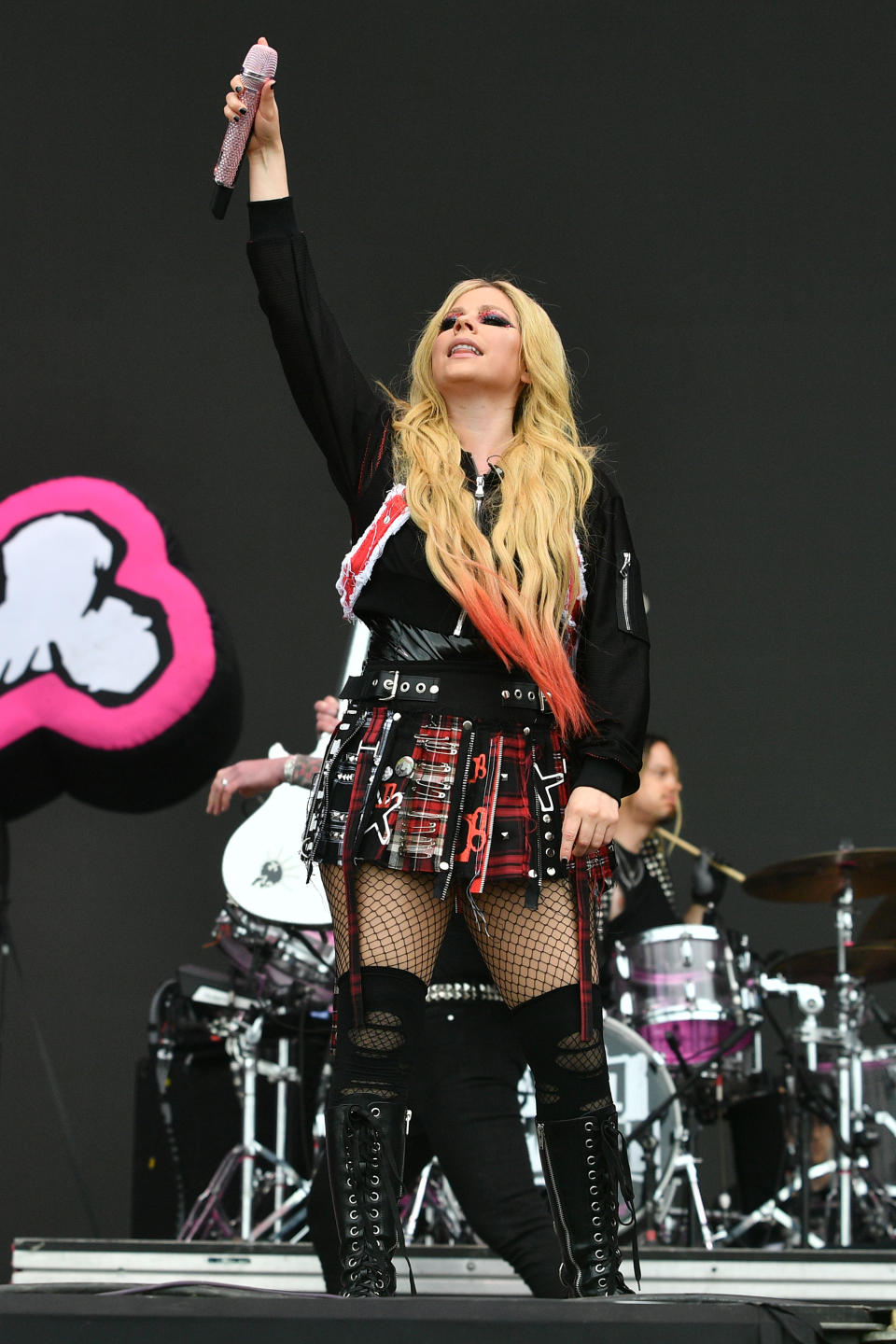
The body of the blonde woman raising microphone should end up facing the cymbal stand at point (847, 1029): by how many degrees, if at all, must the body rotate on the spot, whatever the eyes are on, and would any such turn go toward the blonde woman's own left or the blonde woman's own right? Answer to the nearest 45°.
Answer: approximately 135° to the blonde woman's own left

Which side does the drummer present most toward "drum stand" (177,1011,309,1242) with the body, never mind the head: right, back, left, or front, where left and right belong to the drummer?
right

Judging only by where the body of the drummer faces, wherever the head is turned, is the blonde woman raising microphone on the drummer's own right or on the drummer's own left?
on the drummer's own right

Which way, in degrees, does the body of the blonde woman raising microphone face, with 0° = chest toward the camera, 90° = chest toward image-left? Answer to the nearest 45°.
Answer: approximately 0°

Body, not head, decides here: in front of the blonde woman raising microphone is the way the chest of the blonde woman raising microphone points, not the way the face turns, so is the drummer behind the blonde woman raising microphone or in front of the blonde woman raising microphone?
behind

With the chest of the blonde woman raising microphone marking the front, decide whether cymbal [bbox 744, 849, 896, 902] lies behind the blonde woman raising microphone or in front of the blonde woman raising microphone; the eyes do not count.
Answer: behind
